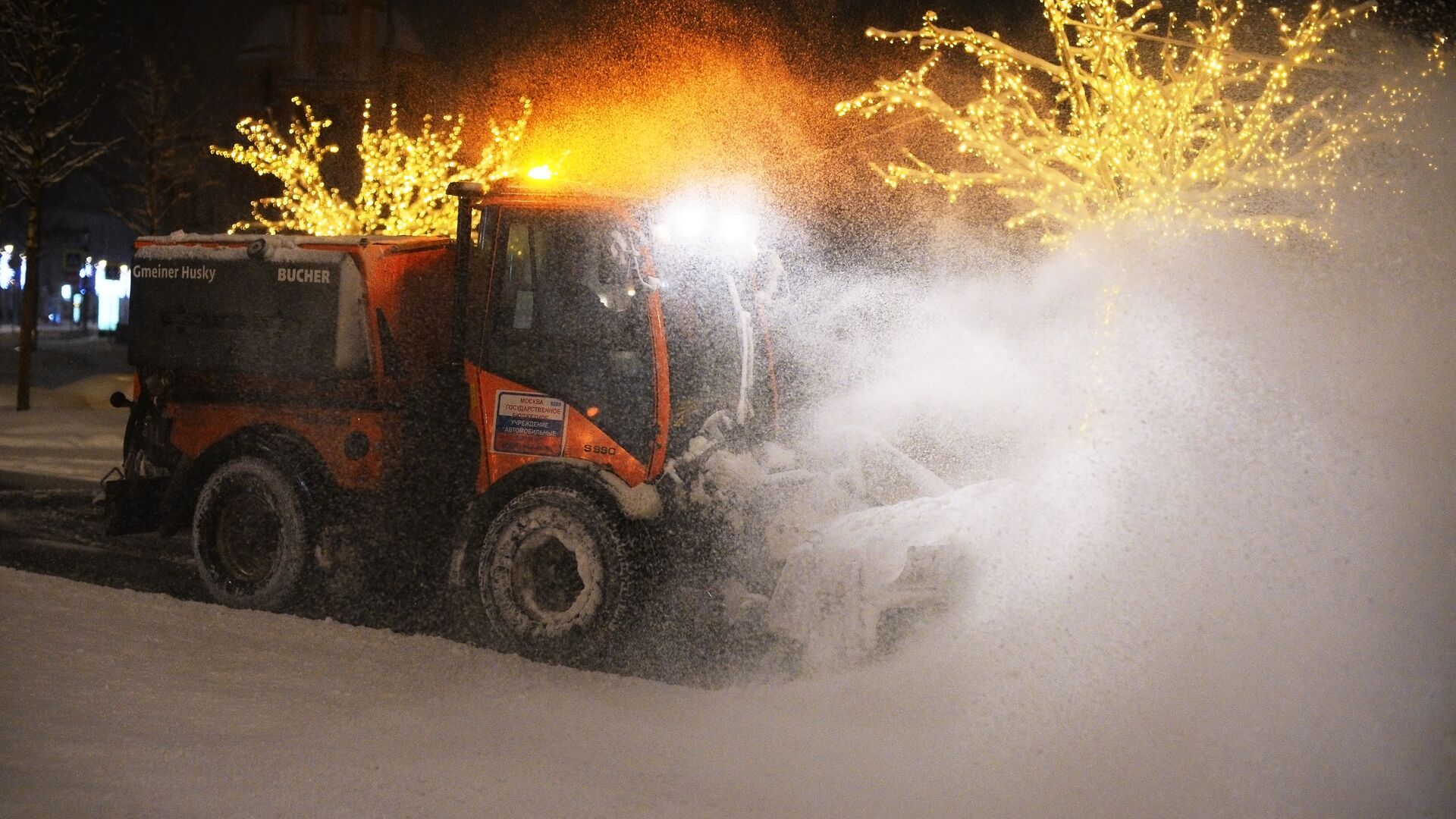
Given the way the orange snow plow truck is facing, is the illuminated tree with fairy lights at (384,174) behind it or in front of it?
behind

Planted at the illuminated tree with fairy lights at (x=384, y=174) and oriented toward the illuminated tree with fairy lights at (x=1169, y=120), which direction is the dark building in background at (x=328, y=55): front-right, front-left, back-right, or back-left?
back-left

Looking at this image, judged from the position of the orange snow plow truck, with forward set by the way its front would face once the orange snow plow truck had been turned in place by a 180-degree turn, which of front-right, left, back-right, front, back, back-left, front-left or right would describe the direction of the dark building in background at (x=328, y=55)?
front-right

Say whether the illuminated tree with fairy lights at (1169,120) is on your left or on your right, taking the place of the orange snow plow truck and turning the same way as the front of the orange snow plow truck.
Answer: on your left

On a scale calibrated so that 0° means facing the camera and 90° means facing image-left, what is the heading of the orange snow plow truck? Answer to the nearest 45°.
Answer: approximately 315°
